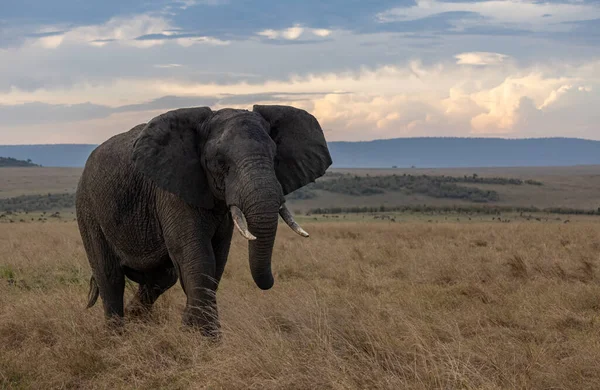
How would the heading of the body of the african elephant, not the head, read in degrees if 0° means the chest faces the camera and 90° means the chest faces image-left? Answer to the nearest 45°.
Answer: approximately 315°
